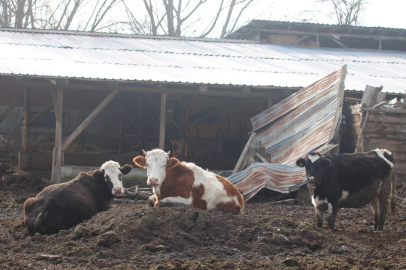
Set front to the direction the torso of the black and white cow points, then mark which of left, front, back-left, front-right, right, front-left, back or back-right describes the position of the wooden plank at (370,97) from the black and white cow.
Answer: back-right

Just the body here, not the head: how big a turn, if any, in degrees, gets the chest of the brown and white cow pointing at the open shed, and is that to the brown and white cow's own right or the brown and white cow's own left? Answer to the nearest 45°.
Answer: approximately 135° to the brown and white cow's own right

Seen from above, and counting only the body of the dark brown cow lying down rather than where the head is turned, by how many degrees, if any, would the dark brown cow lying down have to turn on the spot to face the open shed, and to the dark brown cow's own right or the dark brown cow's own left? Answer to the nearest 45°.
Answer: approximately 45° to the dark brown cow's own left

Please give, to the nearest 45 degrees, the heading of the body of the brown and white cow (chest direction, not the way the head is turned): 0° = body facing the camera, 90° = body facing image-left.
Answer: approximately 45°

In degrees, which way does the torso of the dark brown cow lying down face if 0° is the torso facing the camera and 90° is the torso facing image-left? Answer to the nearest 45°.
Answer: approximately 225°

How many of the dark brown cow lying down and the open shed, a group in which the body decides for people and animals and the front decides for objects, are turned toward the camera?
1

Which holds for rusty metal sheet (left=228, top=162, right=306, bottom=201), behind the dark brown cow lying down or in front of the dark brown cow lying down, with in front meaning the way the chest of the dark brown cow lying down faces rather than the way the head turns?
in front

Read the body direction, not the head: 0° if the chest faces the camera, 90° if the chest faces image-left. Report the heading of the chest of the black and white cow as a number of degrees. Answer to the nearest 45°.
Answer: approximately 45°

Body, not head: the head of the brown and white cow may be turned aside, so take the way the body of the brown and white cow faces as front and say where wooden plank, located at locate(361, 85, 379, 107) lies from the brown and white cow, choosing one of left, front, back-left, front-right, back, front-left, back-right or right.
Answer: back

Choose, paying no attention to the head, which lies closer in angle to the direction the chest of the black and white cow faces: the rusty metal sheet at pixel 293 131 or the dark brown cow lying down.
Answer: the dark brown cow lying down
